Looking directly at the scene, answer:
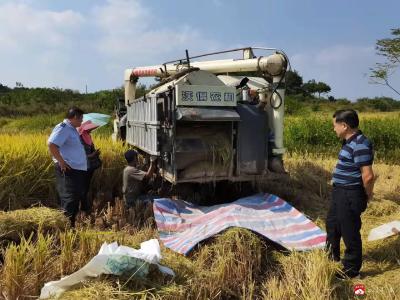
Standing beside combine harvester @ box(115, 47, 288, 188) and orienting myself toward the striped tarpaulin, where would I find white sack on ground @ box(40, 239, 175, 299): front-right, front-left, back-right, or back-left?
front-right

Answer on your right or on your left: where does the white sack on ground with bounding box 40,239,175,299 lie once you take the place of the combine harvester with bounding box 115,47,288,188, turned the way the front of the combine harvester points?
on your left

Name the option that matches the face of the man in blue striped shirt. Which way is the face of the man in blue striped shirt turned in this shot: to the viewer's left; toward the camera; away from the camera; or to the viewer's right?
to the viewer's left

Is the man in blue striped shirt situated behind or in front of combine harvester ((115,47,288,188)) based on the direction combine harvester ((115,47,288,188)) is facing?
behind

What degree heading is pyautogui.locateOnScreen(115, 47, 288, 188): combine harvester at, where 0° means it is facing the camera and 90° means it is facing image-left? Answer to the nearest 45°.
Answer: approximately 135°

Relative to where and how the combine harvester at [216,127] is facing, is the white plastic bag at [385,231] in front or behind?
behind
